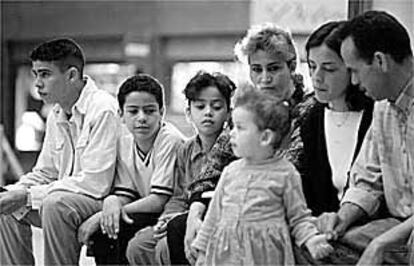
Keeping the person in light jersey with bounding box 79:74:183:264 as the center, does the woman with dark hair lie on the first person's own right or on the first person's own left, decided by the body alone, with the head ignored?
on the first person's own left

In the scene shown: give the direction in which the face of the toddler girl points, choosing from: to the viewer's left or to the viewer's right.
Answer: to the viewer's left

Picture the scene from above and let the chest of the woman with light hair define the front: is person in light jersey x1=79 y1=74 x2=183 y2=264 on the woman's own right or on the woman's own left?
on the woman's own right
